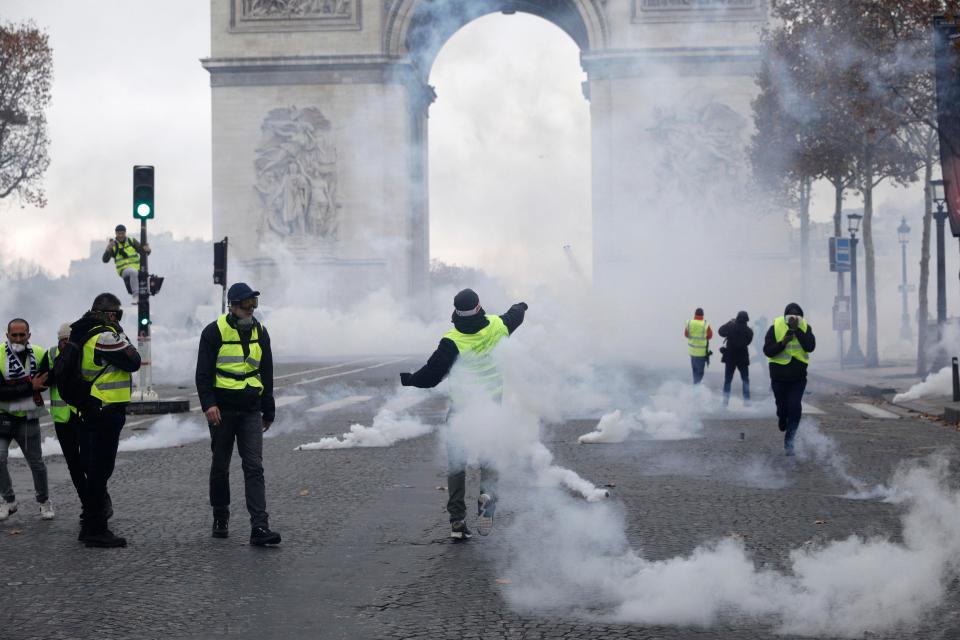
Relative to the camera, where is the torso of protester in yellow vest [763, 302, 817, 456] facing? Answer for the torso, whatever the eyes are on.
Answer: toward the camera

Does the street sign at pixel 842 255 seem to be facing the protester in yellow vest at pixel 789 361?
yes

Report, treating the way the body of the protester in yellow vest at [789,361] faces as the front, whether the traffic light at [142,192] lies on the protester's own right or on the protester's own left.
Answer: on the protester's own right

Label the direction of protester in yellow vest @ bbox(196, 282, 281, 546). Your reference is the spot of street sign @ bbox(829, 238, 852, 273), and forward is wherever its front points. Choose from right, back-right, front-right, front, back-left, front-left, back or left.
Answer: front

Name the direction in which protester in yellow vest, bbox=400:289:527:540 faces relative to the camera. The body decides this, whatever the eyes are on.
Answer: away from the camera

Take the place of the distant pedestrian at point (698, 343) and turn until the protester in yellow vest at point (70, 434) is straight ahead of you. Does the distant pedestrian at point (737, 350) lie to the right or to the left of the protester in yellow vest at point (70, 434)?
left

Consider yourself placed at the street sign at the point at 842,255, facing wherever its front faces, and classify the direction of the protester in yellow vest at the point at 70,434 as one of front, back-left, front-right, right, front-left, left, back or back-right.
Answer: front

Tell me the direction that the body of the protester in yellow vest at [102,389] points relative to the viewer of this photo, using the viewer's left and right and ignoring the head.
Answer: facing to the right of the viewer

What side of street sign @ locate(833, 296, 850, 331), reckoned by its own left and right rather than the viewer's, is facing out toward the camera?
front

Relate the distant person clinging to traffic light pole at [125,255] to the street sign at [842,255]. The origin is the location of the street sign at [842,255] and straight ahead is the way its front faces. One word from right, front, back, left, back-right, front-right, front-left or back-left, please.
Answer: front-right

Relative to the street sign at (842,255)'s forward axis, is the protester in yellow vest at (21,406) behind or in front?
in front

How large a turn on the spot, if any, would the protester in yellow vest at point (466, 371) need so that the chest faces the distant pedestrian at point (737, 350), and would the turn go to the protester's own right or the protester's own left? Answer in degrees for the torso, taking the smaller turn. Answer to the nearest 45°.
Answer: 0° — they already face them

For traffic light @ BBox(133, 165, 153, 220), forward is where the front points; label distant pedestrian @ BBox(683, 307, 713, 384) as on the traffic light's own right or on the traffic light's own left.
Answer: on the traffic light's own left

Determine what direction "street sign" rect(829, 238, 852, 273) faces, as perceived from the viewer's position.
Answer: facing the viewer
